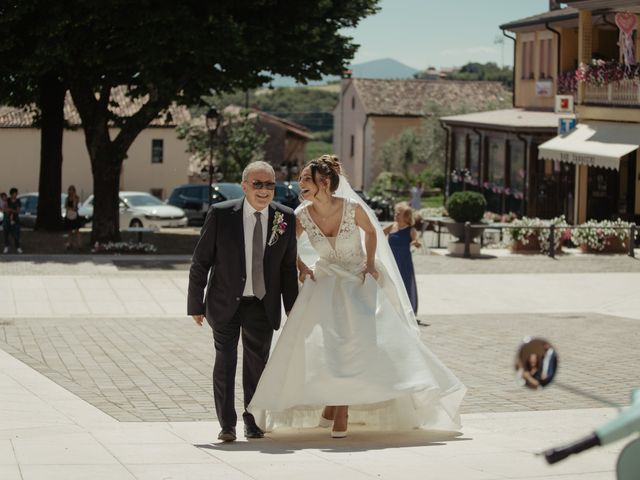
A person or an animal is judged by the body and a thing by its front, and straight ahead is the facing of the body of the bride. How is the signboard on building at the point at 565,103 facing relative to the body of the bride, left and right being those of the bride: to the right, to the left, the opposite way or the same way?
the same way

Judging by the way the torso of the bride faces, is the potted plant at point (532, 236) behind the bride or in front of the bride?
behind

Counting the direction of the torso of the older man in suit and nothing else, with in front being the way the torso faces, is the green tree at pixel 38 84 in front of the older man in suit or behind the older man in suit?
behind

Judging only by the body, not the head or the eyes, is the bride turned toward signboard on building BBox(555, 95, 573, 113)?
no

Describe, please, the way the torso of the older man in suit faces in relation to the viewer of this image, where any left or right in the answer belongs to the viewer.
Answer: facing the viewer

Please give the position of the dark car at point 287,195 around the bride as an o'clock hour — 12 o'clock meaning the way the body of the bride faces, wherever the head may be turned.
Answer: The dark car is roughly at 6 o'clock from the bride.

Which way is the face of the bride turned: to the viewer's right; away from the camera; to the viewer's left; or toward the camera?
to the viewer's left

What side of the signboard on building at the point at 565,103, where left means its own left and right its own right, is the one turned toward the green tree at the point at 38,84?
right

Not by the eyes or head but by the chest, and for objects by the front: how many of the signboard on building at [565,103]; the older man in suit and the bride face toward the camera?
3

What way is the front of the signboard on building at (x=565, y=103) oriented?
toward the camera

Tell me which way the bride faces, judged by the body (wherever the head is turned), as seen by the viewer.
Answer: toward the camera

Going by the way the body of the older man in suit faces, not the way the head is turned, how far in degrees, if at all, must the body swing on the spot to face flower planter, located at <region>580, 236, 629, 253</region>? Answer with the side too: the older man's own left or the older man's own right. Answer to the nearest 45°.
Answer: approximately 180°

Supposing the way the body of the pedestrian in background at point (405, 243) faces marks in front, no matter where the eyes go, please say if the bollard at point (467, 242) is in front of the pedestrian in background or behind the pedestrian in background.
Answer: behind

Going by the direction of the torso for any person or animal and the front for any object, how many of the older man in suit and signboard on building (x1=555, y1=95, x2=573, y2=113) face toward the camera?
2

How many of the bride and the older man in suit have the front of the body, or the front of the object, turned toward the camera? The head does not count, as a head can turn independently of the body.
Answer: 2

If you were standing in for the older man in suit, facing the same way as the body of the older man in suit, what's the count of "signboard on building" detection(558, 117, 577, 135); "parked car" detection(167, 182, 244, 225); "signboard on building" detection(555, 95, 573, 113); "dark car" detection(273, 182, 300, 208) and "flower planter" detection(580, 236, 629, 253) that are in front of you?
0

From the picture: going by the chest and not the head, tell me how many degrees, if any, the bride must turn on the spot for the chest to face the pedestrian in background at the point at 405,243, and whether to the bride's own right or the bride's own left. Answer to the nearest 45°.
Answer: approximately 180°

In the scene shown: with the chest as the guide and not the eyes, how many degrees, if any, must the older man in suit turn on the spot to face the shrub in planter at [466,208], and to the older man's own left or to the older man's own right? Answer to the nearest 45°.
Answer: approximately 180°
